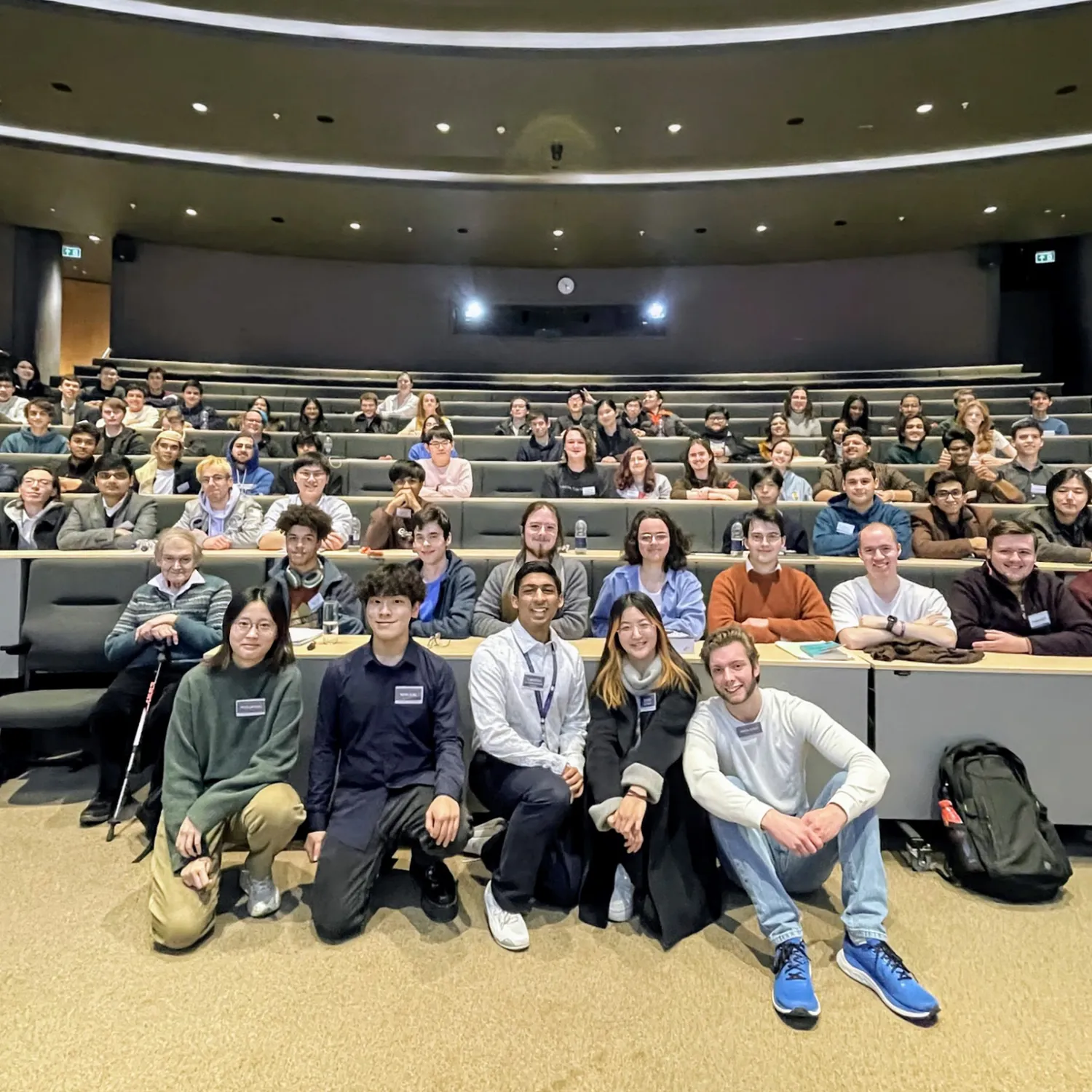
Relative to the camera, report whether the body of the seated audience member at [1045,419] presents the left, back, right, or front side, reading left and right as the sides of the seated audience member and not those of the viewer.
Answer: front

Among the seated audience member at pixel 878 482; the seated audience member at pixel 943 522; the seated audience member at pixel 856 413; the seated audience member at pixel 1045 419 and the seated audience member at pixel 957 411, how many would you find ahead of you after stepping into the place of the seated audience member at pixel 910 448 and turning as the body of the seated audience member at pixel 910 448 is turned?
2

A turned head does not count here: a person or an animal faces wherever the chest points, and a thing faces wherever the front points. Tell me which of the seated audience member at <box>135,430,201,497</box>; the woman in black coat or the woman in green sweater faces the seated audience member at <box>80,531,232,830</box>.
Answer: the seated audience member at <box>135,430,201,497</box>

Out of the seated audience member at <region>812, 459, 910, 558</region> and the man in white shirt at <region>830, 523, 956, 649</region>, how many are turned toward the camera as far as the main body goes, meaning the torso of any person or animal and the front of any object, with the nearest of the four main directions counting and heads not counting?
2

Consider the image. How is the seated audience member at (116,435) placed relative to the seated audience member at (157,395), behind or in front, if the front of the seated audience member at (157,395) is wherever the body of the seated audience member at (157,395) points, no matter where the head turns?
in front

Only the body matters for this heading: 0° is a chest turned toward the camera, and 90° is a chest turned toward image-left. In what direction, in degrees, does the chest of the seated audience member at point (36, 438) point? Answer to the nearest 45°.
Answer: approximately 0°

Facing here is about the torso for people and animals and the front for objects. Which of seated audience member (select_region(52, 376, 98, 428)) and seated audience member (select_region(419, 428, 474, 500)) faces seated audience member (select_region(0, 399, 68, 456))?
seated audience member (select_region(52, 376, 98, 428))

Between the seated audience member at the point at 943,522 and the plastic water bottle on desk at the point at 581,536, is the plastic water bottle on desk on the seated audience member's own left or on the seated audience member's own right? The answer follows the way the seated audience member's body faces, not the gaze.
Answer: on the seated audience member's own right

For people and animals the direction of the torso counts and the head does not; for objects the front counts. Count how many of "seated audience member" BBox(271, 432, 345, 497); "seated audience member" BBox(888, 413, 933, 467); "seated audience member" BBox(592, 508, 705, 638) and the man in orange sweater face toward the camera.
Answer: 4

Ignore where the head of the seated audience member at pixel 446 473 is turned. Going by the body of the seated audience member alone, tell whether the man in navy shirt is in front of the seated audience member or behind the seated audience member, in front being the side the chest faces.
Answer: in front

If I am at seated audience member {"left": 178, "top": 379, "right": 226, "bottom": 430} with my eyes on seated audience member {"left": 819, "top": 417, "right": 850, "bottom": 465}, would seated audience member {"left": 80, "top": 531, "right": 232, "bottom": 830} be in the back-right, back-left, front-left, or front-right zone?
front-right

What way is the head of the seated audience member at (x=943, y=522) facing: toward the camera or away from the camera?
toward the camera

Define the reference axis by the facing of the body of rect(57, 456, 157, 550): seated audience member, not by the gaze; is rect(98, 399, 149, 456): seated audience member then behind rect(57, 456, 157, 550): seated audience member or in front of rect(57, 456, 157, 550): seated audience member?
behind

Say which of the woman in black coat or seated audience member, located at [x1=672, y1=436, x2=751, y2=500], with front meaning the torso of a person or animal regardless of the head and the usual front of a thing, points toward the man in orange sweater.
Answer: the seated audience member

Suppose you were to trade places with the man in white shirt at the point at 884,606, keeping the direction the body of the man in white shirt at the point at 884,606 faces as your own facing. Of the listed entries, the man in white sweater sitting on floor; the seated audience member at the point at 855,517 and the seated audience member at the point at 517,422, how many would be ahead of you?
1

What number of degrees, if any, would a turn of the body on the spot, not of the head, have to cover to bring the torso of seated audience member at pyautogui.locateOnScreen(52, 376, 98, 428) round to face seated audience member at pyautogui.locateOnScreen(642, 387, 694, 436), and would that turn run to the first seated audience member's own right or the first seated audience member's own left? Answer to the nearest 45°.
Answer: approximately 45° to the first seated audience member's own left

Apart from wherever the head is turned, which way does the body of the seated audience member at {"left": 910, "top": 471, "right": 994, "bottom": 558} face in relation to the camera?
toward the camera
